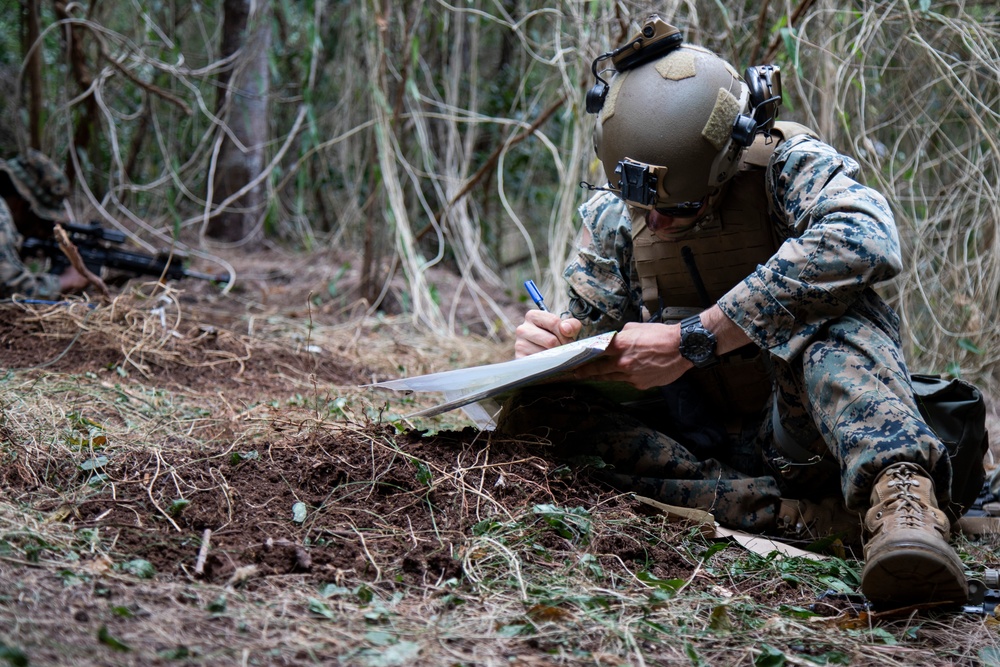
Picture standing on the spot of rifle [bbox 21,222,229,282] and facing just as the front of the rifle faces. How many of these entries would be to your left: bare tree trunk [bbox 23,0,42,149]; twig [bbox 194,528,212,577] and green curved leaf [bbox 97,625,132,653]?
1

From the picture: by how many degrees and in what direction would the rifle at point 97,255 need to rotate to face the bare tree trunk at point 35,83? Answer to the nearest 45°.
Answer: approximately 90° to its left

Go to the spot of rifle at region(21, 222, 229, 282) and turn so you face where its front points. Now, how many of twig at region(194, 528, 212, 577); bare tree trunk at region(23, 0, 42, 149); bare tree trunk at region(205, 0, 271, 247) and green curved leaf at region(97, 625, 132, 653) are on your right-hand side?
2

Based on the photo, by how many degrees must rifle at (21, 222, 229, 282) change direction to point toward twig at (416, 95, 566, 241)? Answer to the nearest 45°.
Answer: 0° — it already faces it

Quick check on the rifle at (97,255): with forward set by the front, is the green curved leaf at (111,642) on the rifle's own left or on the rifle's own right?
on the rifle's own right

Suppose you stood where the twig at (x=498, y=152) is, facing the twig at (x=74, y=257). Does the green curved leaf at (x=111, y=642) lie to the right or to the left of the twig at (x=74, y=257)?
left

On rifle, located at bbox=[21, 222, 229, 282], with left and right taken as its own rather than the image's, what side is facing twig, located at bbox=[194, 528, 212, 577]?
right

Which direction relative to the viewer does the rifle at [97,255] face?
to the viewer's right

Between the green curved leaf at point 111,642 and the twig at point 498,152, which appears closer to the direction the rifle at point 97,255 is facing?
the twig

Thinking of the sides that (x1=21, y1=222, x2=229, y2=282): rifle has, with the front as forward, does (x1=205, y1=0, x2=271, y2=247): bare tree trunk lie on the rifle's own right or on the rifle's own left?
on the rifle's own left

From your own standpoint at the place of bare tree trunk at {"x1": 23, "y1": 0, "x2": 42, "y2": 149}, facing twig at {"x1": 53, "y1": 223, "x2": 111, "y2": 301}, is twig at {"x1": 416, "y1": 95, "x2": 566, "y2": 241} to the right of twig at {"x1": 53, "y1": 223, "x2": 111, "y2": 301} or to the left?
left
